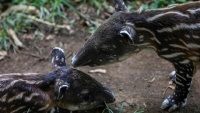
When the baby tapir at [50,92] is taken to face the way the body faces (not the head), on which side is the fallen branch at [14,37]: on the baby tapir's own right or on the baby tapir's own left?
on the baby tapir's own left

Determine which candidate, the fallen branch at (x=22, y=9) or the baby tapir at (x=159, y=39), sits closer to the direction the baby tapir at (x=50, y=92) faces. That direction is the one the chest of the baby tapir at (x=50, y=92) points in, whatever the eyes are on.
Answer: the baby tapir

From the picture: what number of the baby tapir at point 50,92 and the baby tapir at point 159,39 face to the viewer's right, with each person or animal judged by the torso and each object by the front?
1

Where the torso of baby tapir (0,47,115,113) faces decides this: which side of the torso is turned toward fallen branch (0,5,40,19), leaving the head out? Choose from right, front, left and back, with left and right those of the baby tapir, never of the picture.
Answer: left

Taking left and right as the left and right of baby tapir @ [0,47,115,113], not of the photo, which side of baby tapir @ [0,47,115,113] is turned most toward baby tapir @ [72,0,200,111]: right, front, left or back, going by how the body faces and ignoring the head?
front

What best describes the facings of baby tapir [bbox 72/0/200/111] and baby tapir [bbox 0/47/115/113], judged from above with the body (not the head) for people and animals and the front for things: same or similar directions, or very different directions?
very different directions

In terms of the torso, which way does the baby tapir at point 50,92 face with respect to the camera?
to the viewer's right

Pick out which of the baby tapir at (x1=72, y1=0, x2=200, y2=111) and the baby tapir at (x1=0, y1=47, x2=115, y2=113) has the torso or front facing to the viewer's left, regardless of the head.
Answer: the baby tapir at (x1=72, y1=0, x2=200, y2=111)

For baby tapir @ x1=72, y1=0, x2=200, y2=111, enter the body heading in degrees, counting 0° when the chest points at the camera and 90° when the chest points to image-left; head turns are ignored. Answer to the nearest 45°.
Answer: approximately 90°
